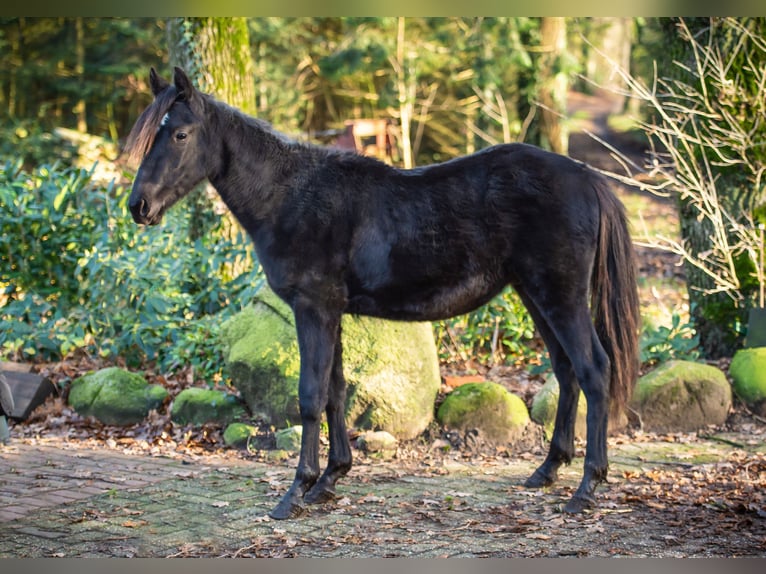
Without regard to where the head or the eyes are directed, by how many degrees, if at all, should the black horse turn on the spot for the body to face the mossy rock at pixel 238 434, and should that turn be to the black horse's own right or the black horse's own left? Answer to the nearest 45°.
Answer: approximately 45° to the black horse's own right

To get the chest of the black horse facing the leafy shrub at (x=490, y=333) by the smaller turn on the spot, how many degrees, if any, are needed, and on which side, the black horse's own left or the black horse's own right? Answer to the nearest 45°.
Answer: approximately 90° to the black horse's own right

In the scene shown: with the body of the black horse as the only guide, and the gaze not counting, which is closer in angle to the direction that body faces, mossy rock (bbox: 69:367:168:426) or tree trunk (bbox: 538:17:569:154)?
the mossy rock

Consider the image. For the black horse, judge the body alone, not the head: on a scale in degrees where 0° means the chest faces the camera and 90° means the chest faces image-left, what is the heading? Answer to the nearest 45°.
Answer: approximately 90°

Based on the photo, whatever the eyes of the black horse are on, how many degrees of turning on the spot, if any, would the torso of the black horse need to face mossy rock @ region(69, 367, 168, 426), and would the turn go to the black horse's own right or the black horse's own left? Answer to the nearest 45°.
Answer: approximately 45° to the black horse's own right

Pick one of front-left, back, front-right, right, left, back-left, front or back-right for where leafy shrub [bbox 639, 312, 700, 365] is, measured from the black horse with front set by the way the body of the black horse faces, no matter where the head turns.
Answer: back-right

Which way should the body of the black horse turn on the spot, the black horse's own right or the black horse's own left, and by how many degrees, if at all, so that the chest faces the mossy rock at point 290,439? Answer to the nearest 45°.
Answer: approximately 45° to the black horse's own right

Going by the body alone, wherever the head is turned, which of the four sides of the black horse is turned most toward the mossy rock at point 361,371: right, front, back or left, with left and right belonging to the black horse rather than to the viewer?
right

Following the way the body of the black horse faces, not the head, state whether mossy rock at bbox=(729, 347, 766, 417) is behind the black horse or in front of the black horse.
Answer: behind

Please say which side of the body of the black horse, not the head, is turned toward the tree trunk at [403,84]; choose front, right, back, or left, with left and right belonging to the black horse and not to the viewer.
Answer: right
